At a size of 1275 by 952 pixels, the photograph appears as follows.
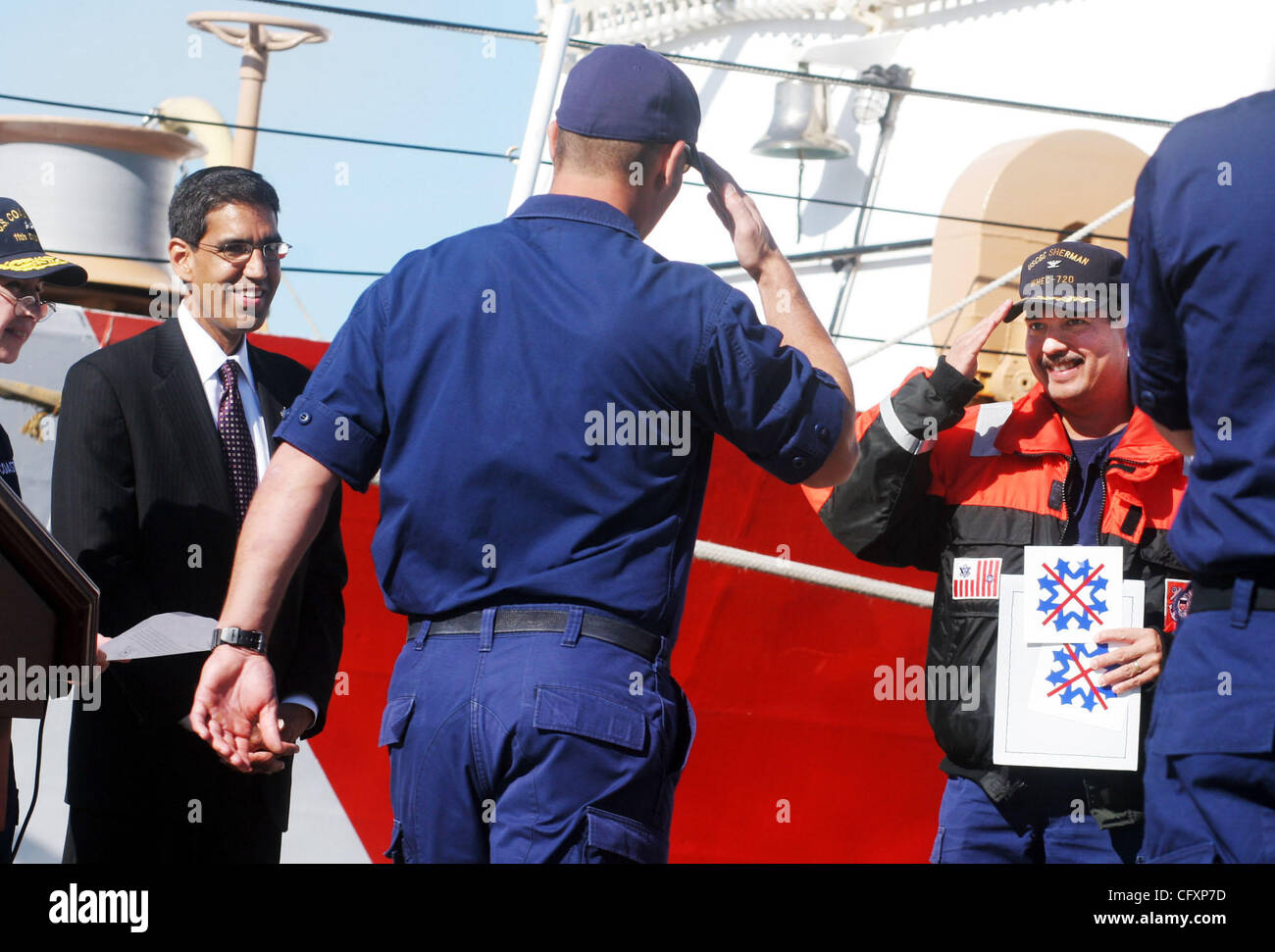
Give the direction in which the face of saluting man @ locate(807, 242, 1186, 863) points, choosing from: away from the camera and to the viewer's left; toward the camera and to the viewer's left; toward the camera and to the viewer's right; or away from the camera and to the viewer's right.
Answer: toward the camera and to the viewer's left

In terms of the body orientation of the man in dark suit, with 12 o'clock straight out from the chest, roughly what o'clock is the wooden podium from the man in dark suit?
The wooden podium is roughly at 2 o'clock from the man in dark suit.

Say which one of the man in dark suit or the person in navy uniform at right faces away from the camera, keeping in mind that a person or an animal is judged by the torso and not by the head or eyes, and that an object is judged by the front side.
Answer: the person in navy uniform at right

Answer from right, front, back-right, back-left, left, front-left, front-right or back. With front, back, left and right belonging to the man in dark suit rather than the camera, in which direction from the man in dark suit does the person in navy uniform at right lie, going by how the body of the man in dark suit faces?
front

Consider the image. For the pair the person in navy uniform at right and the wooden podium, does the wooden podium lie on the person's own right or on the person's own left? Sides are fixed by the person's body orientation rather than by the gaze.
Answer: on the person's own left

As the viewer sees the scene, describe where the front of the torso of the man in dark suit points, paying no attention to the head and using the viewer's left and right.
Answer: facing the viewer and to the right of the viewer

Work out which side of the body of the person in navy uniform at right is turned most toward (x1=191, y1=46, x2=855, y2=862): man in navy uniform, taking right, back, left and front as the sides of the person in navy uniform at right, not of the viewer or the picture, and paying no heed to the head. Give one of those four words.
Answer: left

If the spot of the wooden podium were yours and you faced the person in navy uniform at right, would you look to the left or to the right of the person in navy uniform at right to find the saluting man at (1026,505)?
left

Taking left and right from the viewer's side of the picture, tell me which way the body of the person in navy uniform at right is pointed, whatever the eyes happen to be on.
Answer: facing away from the viewer

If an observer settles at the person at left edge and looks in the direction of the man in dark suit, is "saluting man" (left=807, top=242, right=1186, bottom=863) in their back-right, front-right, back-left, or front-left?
front-left

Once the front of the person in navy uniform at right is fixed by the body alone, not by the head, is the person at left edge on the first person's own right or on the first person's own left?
on the first person's own left

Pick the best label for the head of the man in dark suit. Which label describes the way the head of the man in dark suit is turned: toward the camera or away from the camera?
toward the camera

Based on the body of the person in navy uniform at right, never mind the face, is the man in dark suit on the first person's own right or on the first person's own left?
on the first person's own left

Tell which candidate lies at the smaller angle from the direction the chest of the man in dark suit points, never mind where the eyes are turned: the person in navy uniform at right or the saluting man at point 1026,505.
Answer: the person in navy uniform at right

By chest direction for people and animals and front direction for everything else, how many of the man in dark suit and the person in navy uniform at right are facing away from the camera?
1

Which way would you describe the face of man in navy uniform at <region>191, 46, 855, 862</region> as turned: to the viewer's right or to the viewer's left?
to the viewer's right

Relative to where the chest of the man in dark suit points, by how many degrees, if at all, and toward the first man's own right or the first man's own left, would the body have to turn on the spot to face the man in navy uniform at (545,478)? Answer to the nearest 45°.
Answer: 0° — they already face them
